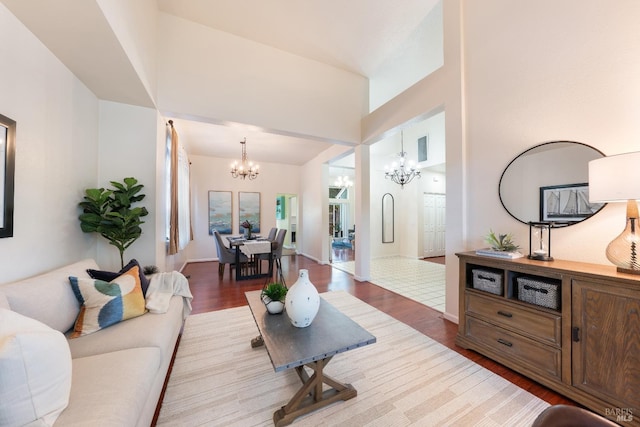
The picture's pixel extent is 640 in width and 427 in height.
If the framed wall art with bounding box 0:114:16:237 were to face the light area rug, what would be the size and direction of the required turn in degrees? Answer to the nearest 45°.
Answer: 0° — it already faces it

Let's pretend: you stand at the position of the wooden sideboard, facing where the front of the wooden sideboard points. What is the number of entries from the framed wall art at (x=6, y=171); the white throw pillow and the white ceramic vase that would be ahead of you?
3

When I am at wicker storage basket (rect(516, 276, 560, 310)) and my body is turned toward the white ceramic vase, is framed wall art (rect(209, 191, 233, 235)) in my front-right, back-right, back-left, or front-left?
front-right

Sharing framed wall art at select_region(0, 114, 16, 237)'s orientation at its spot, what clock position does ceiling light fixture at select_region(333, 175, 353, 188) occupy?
The ceiling light fixture is roughly at 10 o'clock from the framed wall art.

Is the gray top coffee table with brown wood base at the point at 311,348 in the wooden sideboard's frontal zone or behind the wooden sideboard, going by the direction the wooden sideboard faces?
frontal zone

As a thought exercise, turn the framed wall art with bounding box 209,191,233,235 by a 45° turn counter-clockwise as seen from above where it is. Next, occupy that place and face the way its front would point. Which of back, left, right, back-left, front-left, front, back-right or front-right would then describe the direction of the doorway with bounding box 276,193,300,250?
left

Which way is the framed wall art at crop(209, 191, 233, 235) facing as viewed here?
toward the camera

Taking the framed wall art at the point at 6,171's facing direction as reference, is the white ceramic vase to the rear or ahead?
ahead

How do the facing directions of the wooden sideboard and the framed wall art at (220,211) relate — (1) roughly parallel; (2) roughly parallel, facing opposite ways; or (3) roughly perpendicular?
roughly perpendicular

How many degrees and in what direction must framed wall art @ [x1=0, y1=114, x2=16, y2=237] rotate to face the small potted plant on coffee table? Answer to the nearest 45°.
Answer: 0° — it already faces it

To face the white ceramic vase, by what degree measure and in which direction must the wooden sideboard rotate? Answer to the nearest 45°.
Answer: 0° — it already faces it

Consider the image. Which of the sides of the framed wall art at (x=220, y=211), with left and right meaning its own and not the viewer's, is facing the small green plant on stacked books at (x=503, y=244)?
front

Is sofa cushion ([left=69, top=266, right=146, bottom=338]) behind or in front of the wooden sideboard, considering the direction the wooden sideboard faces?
in front

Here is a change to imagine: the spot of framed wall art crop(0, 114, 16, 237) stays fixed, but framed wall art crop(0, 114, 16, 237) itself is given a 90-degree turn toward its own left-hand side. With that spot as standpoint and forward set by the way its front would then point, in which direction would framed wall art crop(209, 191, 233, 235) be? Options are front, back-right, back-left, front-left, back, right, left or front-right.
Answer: front

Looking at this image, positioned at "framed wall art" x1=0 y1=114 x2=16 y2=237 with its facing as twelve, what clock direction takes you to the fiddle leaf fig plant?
The fiddle leaf fig plant is roughly at 9 o'clock from the framed wall art.

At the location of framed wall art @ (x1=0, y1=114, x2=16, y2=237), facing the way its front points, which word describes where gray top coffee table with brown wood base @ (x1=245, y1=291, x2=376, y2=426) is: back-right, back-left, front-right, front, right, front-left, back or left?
front

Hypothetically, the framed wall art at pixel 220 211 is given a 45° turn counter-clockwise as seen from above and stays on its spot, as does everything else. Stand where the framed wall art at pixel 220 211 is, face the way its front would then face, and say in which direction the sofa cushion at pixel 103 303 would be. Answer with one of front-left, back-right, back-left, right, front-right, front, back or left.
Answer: front-right

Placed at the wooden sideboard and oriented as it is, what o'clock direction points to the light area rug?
The light area rug is roughly at 12 o'clock from the wooden sideboard.

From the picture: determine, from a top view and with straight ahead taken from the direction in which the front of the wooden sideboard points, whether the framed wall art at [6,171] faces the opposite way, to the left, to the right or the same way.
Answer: the opposite way
